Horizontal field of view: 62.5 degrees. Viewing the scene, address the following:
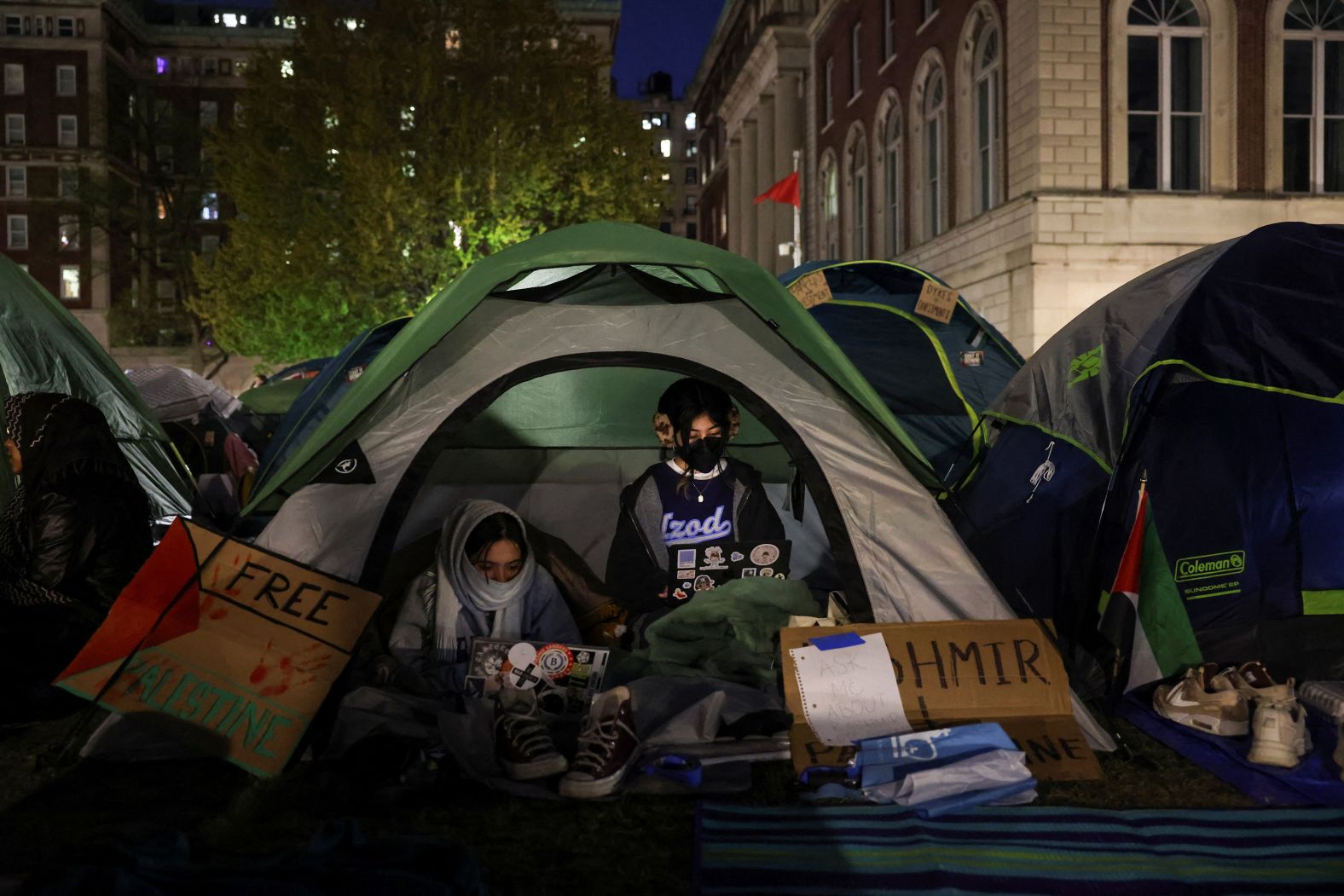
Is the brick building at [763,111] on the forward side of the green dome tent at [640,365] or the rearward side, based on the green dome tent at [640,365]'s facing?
on the rearward side

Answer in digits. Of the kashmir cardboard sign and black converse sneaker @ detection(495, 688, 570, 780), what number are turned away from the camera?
0

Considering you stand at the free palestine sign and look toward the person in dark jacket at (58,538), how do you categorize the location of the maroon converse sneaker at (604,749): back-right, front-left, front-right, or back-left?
back-right

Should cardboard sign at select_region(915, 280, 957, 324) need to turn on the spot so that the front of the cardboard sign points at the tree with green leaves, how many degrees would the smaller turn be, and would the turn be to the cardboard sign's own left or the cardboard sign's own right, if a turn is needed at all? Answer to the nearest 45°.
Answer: approximately 135° to the cardboard sign's own right

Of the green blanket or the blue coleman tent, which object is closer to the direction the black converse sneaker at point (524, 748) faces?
the blue coleman tent

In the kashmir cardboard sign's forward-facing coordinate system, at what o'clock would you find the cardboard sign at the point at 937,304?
The cardboard sign is roughly at 6 o'clock from the kashmir cardboard sign.

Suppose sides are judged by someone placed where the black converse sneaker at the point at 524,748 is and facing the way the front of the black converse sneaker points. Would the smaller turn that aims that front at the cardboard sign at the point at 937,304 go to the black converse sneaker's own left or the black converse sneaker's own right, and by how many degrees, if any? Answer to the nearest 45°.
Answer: approximately 90° to the black converse sneaker's own left

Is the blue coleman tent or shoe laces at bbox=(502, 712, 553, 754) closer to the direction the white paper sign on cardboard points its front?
the shoe laces

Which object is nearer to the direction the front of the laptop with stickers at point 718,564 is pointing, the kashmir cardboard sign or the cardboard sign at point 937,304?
the cardboard sign
